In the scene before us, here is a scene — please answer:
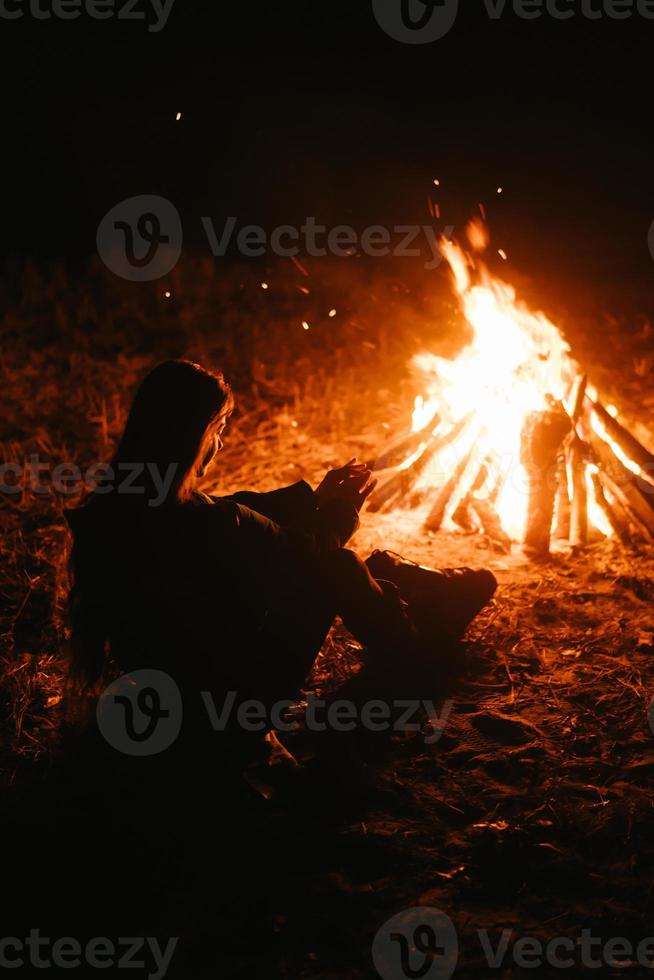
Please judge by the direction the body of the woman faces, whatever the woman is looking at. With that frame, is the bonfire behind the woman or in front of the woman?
in front

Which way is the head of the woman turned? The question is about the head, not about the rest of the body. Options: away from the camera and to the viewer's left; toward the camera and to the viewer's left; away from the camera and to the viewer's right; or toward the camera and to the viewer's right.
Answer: away from the camera and to the viewer's right

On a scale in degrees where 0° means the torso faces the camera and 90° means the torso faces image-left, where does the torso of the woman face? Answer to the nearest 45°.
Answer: approximately 225°
